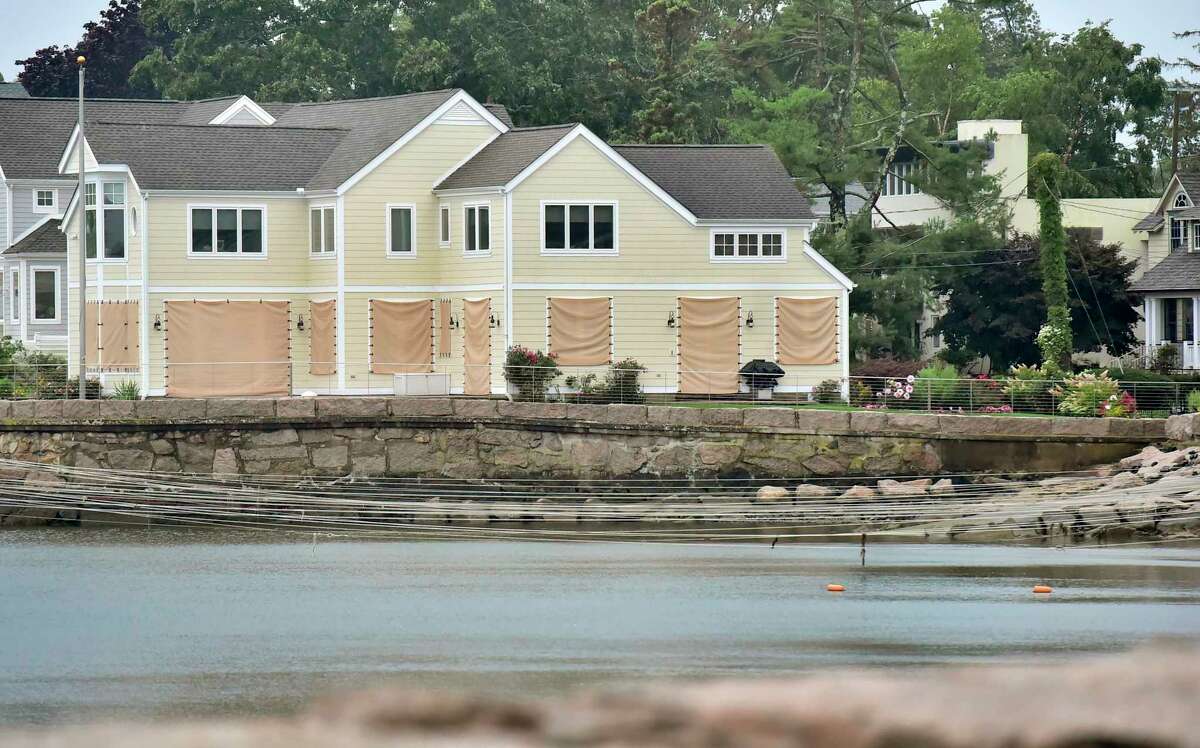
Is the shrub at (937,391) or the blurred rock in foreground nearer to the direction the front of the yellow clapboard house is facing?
the blurred rock in foreground

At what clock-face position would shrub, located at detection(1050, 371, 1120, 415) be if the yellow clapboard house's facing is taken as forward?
The shrub is roughly at 10 o'clock from the yellow clapboard house.

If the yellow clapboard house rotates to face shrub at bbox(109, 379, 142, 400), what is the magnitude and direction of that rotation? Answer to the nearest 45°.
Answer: approximately 90° to its right

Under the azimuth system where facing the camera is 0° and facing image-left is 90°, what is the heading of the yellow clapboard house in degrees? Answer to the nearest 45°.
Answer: approximately 0°
